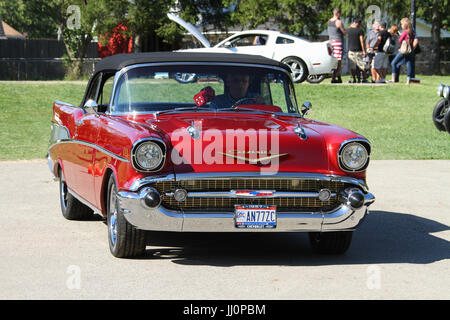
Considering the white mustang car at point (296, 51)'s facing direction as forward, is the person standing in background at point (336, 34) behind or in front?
behind

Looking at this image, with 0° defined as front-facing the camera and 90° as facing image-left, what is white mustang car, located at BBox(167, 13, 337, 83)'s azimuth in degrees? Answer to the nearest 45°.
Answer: approximately 90°

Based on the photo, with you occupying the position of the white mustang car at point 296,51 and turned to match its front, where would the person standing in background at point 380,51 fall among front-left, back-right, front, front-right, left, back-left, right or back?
back

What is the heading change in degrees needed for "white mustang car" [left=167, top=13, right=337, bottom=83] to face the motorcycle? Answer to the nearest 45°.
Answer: approximately 90° to its left

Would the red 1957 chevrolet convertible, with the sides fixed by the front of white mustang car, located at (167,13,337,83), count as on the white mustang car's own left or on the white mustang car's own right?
on the white mustang car's own left

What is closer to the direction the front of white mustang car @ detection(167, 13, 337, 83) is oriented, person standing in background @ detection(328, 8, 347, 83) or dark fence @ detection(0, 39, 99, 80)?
the dark fence

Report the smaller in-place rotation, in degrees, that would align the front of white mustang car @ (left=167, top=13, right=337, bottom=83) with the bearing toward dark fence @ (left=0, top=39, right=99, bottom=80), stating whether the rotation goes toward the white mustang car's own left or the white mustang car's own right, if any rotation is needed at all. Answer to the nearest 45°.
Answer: approximately 45° to the white mustang car's own right

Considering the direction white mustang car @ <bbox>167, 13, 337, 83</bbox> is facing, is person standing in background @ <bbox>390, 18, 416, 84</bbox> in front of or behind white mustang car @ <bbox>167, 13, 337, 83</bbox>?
behind

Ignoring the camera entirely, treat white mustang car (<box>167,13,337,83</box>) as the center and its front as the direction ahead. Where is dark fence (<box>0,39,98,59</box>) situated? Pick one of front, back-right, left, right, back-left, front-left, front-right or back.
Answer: front-right

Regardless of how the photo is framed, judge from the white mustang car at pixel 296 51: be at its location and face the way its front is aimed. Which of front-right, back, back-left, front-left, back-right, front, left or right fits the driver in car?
left
